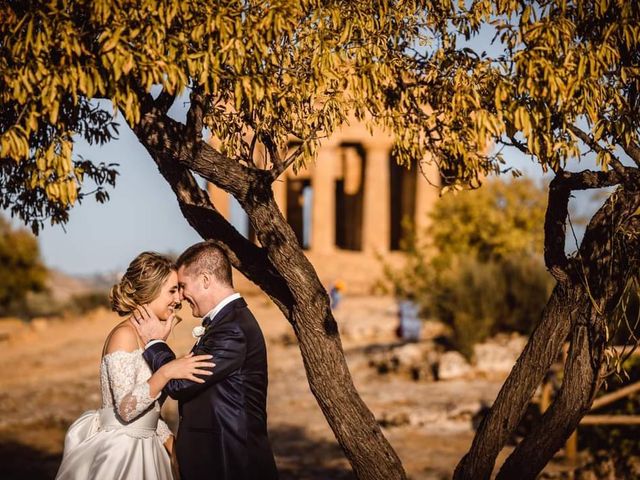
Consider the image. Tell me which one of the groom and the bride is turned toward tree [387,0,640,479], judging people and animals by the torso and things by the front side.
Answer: the bride

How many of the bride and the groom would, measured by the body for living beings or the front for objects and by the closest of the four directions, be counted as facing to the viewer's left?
1

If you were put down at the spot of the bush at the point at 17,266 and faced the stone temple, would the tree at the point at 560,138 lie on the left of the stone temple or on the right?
right

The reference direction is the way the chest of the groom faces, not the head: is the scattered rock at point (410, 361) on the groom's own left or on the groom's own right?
on the groom's own right

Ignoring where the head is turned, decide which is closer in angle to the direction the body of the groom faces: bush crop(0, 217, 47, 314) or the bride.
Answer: the bride

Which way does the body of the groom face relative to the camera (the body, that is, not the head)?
to the viewer's left

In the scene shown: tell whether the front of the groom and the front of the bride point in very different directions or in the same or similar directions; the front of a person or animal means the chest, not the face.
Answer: very different directions

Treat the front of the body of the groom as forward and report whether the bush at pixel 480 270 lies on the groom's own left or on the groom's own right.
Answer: on the groom's own right

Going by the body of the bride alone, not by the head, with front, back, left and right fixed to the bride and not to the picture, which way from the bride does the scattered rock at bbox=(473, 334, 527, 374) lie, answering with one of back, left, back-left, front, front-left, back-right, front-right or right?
front-left

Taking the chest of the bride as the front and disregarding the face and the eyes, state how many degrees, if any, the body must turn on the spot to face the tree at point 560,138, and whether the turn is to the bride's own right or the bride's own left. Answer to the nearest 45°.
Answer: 0° — they already face it

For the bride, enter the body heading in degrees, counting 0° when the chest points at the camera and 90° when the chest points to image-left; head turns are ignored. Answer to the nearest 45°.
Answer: approximately 270°
